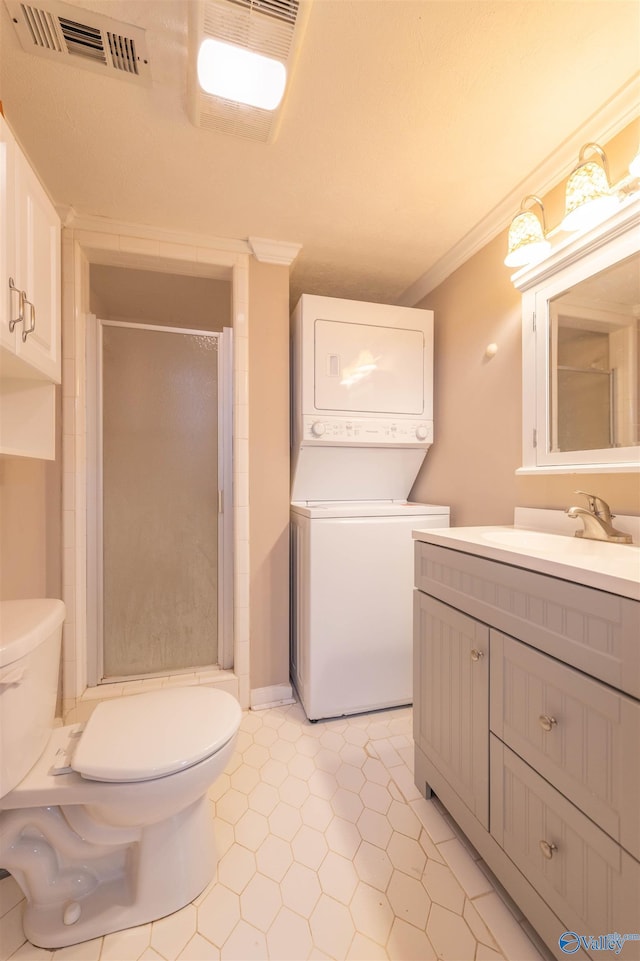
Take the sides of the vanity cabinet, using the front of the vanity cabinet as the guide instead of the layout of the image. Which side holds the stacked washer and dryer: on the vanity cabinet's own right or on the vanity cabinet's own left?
on the vanity cabinet's own right

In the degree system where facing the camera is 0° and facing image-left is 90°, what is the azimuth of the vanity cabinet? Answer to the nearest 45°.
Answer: approximately 45°

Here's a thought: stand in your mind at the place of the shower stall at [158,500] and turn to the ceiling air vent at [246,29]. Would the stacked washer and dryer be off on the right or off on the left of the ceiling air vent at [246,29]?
left

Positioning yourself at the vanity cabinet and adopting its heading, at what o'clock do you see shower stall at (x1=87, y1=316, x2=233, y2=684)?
The shower stall is roughly at 2 o'clock from the vanity cabinet.

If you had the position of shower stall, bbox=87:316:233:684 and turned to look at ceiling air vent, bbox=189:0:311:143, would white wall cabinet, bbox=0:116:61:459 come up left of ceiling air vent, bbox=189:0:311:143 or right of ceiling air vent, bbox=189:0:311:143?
right
